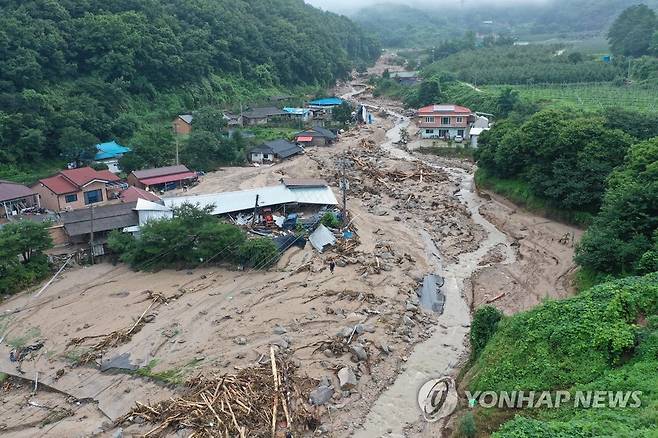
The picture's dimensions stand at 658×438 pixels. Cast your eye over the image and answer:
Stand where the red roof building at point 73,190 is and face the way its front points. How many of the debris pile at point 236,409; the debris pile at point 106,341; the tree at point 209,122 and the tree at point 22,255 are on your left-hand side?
1

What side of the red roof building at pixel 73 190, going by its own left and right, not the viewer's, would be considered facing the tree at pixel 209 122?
left

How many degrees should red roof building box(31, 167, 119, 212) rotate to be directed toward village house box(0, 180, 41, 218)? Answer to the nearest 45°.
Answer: approximately 135° to its right

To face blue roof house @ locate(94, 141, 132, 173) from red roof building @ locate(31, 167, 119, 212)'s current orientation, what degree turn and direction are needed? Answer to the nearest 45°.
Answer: approximately 135° to its left

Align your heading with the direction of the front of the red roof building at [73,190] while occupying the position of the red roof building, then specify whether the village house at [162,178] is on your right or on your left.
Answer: on your left

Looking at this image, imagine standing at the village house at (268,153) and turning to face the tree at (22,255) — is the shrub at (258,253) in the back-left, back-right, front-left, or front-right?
front-left

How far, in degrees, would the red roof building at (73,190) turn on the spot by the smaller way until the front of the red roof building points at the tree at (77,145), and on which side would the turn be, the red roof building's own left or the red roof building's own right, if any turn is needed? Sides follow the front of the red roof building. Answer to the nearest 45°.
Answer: approximately 135° to the red roof building's own left

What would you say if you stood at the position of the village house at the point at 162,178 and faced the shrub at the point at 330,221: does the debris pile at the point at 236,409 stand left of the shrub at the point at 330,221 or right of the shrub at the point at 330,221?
right

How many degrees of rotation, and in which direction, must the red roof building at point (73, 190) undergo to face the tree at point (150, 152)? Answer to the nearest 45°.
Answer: approximately 90° to its left

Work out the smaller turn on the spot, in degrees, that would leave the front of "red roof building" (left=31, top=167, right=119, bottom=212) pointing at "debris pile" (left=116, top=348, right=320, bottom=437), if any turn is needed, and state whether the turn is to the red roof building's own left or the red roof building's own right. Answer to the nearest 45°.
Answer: approximately 45° to the red roof building's own right

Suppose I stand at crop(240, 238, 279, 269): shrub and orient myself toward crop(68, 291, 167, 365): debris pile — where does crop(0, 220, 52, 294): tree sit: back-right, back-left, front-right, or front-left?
front-right

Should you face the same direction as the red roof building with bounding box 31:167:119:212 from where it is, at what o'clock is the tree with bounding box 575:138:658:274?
The tree is roughly at 12 o'clock from the red roof building.

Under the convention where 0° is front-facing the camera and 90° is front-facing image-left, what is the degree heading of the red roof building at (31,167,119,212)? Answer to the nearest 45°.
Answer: approximately 315°

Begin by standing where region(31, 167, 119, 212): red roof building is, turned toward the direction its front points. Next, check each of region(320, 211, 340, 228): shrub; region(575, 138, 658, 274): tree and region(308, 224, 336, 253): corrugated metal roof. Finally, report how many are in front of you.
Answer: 3
